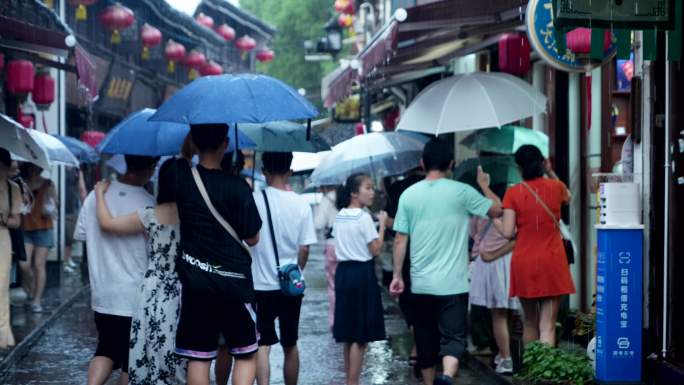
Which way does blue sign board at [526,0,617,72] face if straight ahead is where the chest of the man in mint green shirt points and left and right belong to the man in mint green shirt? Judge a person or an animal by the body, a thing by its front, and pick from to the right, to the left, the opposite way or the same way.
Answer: the opposite way

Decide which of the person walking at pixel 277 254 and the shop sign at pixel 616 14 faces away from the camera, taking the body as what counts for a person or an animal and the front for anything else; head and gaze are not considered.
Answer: the person walking

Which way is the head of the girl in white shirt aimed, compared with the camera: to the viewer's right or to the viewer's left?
to the viewer's right

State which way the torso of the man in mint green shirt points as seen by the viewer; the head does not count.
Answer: away from the camera

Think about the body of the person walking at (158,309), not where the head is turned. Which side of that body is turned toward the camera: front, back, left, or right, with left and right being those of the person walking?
back

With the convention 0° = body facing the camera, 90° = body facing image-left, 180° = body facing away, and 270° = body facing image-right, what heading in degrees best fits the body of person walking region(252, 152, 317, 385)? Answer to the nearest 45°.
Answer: approximately 180°

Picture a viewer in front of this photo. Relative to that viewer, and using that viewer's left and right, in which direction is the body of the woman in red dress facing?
facing away from the viewer

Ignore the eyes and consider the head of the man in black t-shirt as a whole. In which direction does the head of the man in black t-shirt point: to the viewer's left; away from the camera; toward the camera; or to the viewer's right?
away from the camera

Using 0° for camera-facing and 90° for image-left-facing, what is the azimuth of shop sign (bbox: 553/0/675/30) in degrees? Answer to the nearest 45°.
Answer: approximately 0°

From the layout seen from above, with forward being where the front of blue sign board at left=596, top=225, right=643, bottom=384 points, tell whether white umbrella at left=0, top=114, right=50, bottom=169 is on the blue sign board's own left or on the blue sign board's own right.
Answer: on the blue sign board's own right
